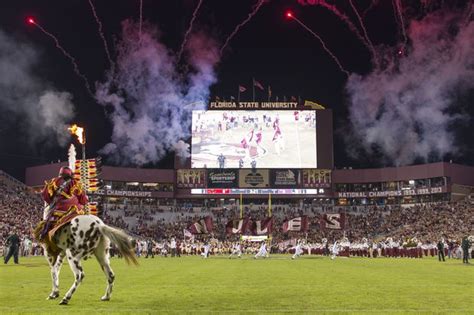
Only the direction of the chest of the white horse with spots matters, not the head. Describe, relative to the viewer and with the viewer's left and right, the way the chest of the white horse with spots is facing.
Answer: facing away from the viewer and to the left of the viewer
